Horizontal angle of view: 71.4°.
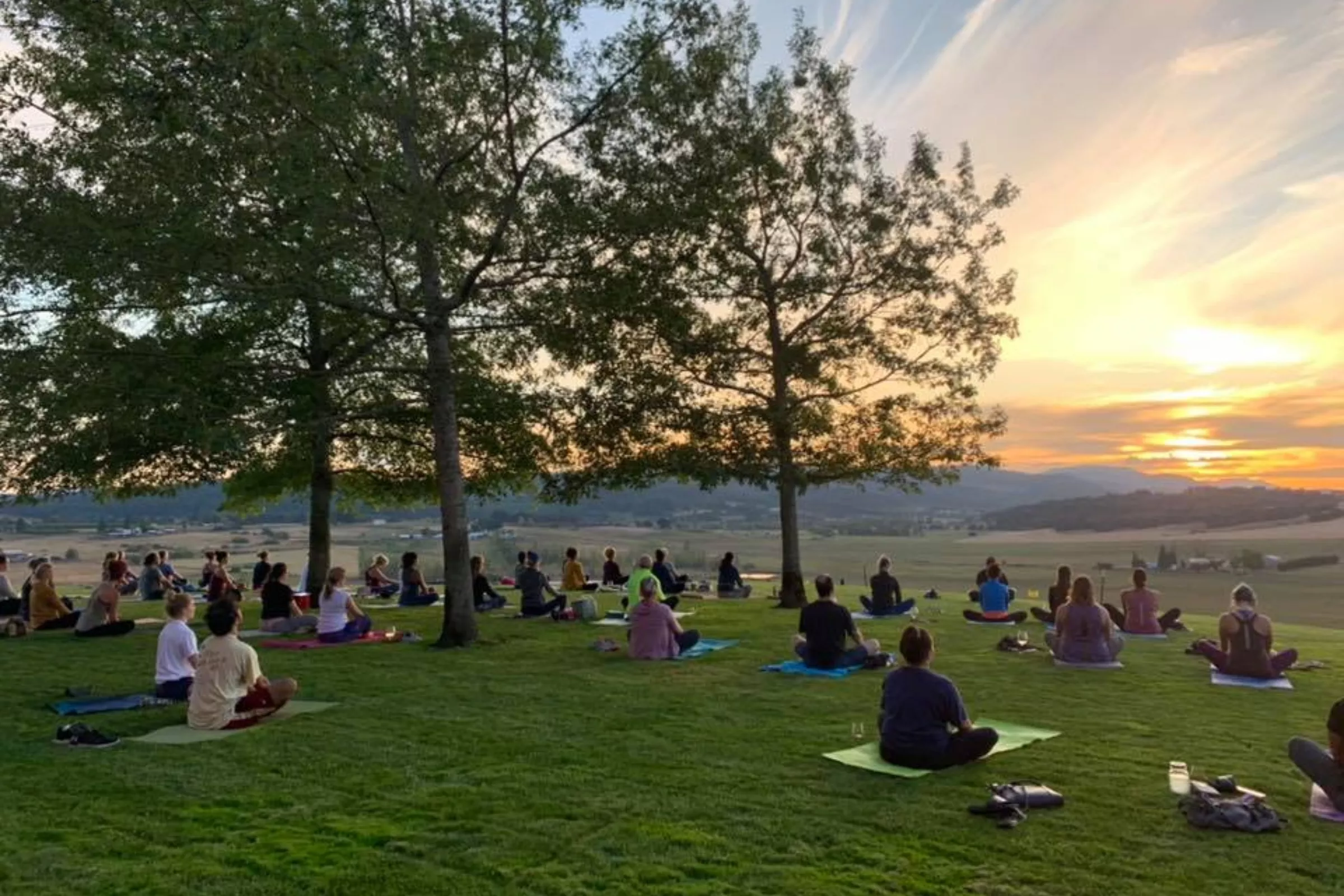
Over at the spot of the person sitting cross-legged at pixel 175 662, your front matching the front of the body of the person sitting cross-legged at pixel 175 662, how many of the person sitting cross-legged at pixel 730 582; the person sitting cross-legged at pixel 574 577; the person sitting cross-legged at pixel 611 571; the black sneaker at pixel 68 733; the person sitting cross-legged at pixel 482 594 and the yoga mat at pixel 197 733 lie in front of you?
4

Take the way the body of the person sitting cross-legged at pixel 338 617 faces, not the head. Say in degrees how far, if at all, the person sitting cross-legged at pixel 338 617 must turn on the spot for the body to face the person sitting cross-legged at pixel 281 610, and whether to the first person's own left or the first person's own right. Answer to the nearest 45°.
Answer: approximately 90° to the first person's own left

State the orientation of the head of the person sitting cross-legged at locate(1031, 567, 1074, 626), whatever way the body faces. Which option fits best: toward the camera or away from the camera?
away from the camera

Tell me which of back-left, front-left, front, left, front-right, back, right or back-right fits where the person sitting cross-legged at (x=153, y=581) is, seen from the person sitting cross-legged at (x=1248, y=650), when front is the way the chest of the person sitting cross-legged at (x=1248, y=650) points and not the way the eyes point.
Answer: left

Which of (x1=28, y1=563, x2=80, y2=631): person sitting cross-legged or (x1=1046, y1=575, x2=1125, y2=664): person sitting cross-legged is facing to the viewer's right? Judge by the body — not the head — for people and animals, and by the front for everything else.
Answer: (x1=28, y1=563, x2=80, y2=631): person sitting cross-legged

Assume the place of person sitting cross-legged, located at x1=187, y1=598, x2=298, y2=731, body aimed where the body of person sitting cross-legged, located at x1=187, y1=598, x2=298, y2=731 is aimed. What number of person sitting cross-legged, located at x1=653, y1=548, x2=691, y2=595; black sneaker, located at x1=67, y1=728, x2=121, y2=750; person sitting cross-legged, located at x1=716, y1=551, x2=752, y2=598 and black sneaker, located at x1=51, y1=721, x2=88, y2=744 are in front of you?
2

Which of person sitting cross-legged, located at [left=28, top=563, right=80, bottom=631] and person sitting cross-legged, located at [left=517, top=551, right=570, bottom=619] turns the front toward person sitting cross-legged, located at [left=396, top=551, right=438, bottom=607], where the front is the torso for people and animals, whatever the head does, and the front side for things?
person sitting cross-legged, located at [left=28, top=563, right=80, bottom=631]

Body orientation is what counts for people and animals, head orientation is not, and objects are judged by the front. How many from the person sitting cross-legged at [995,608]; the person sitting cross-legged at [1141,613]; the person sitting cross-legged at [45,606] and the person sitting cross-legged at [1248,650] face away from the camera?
3

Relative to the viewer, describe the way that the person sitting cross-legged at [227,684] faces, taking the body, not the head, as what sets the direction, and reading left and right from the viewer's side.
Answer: facing away from the viewer and to the right of the viewer

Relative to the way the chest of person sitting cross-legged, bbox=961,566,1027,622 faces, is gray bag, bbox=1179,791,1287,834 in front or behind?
behind

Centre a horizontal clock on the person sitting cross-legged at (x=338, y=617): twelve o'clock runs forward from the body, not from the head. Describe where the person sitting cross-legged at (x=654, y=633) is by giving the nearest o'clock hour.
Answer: the person sitting cross-legged at (x=654, y=633) is roughly at 3 o'clock from the person sitting cross-legged at (x=338, y=617).

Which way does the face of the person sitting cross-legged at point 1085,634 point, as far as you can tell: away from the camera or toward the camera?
away from the camera

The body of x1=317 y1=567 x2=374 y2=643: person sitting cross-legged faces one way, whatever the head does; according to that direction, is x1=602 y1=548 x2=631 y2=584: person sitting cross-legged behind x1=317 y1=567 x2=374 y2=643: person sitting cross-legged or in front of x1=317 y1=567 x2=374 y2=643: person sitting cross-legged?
in front

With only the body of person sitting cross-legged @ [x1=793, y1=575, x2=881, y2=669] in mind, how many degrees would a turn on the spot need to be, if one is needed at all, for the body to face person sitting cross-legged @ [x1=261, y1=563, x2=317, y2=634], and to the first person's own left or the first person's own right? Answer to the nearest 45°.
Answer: approximately 135° to the first person's own left

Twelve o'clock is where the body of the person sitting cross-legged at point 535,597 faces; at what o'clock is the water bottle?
The water bottle is roughly at 4 o'clock from the person sitting cross-legged.

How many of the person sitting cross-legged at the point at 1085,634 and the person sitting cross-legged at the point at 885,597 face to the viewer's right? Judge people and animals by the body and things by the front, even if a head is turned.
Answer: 0

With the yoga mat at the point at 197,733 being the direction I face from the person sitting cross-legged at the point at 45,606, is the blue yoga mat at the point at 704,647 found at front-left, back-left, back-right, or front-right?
front-left
